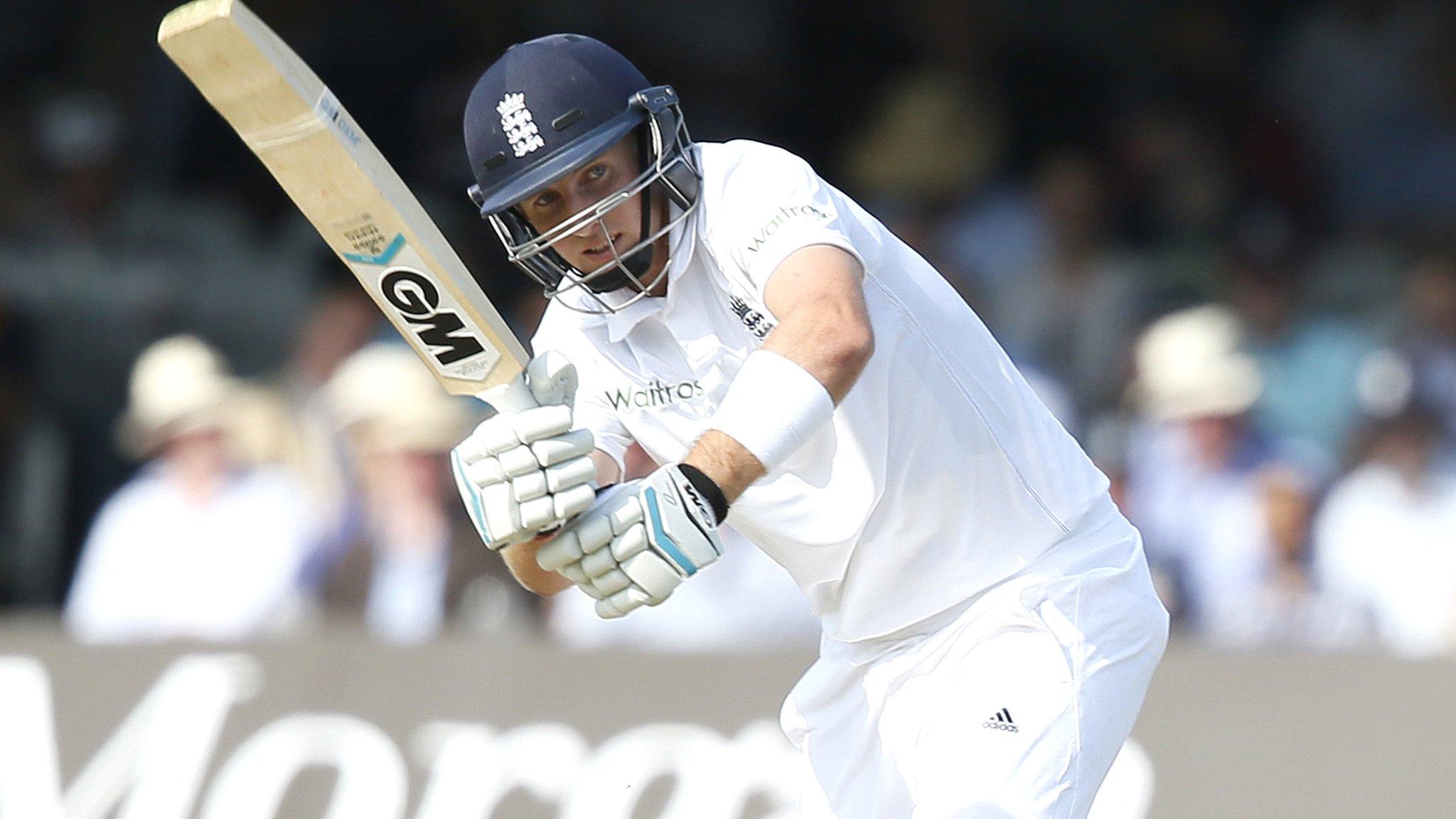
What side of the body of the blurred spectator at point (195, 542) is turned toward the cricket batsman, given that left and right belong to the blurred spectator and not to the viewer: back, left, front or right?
front

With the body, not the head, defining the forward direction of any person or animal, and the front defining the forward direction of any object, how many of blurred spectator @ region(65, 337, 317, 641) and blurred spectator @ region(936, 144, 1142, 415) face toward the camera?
2

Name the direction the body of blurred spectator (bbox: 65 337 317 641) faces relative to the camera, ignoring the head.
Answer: toward the camera

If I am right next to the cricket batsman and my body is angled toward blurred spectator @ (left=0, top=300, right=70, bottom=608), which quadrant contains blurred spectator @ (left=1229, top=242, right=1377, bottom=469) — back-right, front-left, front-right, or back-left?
front-right

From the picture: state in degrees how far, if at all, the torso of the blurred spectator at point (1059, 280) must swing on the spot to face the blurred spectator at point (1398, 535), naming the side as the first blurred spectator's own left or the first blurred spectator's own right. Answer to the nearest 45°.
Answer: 0° — they already face them

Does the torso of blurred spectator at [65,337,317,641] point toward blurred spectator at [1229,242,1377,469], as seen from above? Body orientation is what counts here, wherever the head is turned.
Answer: no

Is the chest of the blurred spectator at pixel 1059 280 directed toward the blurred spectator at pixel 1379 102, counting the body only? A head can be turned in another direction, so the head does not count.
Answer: no

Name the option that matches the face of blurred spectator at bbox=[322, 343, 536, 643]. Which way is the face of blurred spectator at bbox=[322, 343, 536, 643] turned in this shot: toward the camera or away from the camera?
toward the camera

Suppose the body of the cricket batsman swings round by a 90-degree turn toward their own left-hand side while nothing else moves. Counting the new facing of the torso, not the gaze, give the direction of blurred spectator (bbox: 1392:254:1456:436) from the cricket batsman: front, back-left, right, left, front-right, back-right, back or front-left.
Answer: left

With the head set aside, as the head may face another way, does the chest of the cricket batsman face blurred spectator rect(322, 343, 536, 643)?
no

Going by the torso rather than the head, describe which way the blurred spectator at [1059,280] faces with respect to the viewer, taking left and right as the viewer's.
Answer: facing the viewer

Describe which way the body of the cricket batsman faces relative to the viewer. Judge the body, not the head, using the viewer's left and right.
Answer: facing the viewer and to the left of the viewer

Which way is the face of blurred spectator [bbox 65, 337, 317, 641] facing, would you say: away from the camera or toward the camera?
toward the camera

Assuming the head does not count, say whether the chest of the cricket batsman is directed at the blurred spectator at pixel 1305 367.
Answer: no

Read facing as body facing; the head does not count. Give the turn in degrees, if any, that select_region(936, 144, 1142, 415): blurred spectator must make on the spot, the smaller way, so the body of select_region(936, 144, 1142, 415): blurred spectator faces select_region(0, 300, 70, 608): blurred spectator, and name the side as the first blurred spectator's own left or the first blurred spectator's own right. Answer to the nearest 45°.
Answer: approximately 90° to the first blurred spectator's own right

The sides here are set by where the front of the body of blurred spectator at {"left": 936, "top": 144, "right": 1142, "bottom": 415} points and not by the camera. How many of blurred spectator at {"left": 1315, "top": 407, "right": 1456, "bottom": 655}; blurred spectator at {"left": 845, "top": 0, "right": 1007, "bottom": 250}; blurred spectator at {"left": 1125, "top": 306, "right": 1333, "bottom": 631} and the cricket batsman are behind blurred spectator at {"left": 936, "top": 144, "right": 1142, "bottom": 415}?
1
